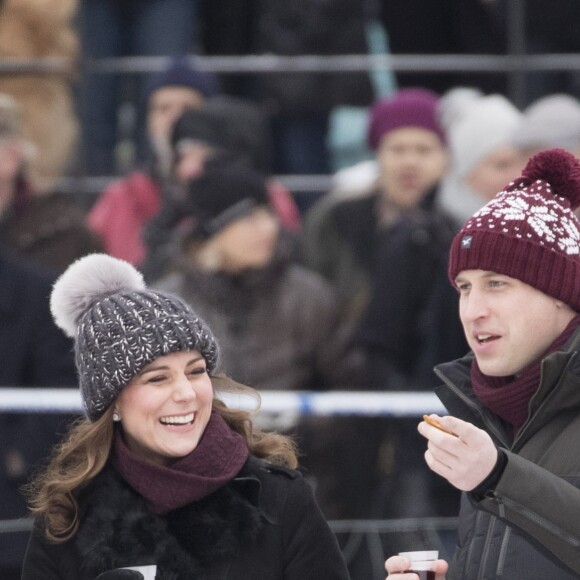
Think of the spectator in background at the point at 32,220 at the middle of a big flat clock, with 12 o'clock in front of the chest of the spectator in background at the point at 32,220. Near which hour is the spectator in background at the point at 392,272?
the spectator in background at the point at 392,272 is roughly at 10 o'clock from the spectator in background at the point at 32,220.

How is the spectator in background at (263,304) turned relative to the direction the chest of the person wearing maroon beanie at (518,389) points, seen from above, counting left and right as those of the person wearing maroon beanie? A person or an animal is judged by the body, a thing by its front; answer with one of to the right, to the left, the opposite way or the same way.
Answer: to the left

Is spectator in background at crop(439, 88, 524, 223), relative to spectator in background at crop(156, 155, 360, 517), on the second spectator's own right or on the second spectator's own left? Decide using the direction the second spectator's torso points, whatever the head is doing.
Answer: on the second spectator's own left

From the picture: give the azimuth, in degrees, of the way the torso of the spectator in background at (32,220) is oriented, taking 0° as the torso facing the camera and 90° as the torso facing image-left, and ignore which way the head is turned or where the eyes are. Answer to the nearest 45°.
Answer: approximately 0°

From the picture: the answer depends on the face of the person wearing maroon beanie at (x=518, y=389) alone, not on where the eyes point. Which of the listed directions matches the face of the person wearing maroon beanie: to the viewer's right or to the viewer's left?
to the viewer's left

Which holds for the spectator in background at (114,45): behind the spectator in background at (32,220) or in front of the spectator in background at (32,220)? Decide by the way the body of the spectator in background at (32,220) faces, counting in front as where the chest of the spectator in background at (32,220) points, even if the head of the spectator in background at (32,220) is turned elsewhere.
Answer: behind

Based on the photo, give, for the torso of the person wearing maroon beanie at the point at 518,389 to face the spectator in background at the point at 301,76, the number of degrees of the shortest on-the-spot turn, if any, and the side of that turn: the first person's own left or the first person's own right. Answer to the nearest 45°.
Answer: approximately 135° to the first person's own right

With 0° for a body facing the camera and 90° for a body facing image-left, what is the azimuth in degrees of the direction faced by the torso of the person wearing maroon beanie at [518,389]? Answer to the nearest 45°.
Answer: approximately 45°
